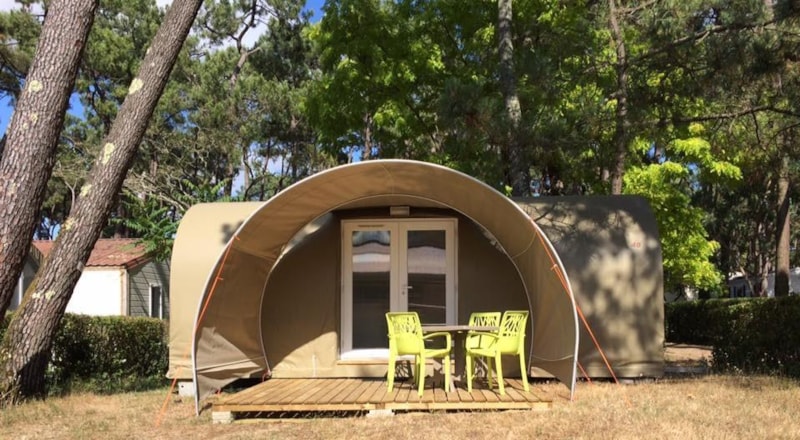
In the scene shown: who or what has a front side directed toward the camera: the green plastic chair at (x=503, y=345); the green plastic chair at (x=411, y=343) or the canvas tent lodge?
the canvas tent lodge

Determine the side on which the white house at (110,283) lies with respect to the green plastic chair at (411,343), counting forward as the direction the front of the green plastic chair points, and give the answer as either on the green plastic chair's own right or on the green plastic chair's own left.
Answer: on the green plastic chair's own left

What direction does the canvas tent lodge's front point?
toward the camera

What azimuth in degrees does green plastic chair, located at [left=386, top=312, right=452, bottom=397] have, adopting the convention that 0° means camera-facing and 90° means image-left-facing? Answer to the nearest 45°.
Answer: approximately 225°

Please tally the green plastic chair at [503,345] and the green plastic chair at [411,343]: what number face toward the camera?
0

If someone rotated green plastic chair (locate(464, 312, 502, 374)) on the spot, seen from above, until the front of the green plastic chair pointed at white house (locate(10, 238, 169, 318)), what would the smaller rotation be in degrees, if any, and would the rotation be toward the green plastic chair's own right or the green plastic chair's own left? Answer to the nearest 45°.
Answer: approximately 90° to the green plastic chair's own right

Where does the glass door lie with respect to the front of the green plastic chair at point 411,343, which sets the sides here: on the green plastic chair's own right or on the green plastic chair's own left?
on the green plastic chair's own left

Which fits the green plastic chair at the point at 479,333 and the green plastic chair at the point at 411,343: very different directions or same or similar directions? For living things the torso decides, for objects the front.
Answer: very different directions

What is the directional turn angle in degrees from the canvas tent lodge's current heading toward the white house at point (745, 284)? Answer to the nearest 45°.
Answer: approximately 135° to its left
